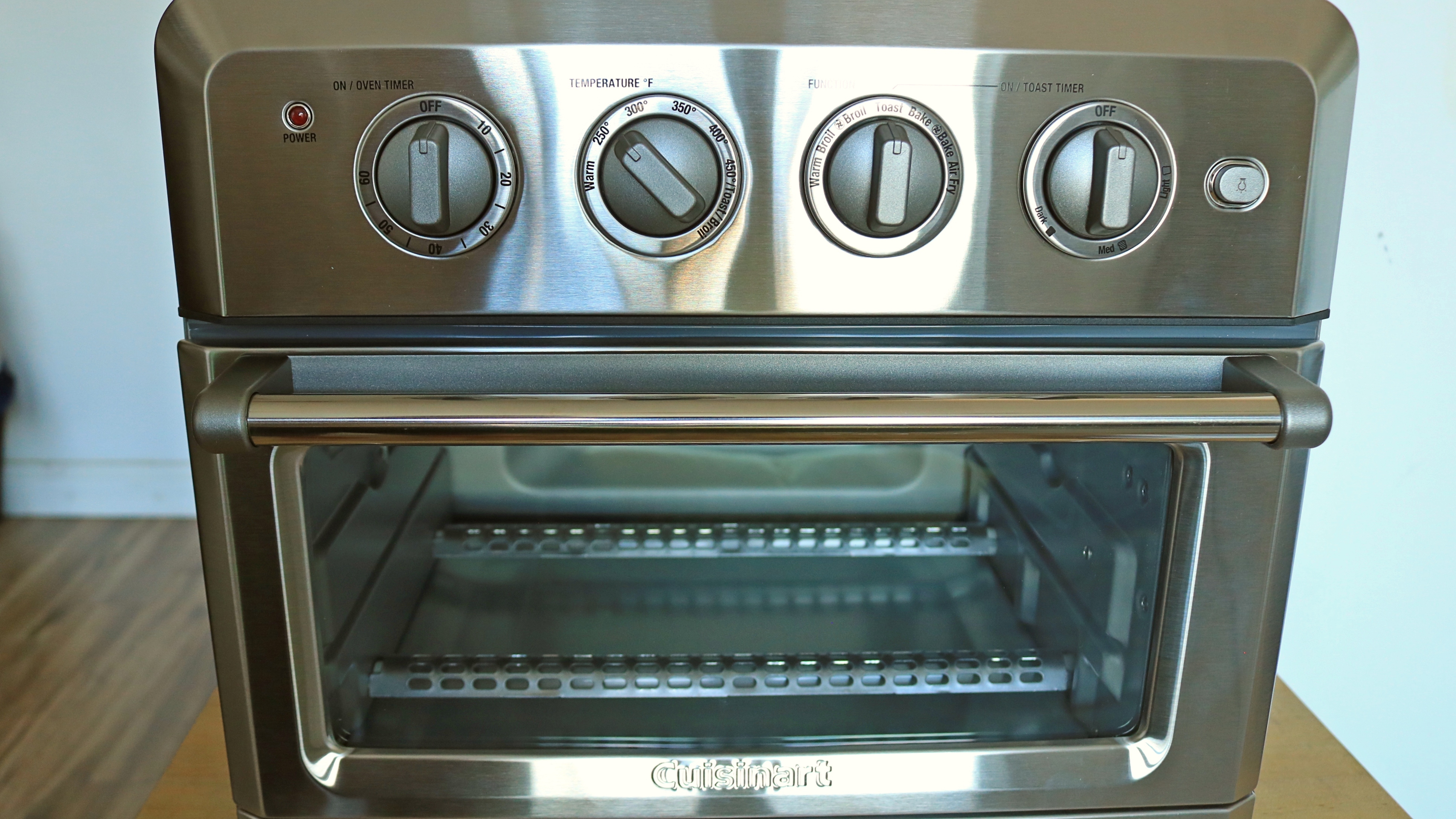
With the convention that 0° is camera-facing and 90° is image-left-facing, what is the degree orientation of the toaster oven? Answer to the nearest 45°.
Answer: approximately 0°
